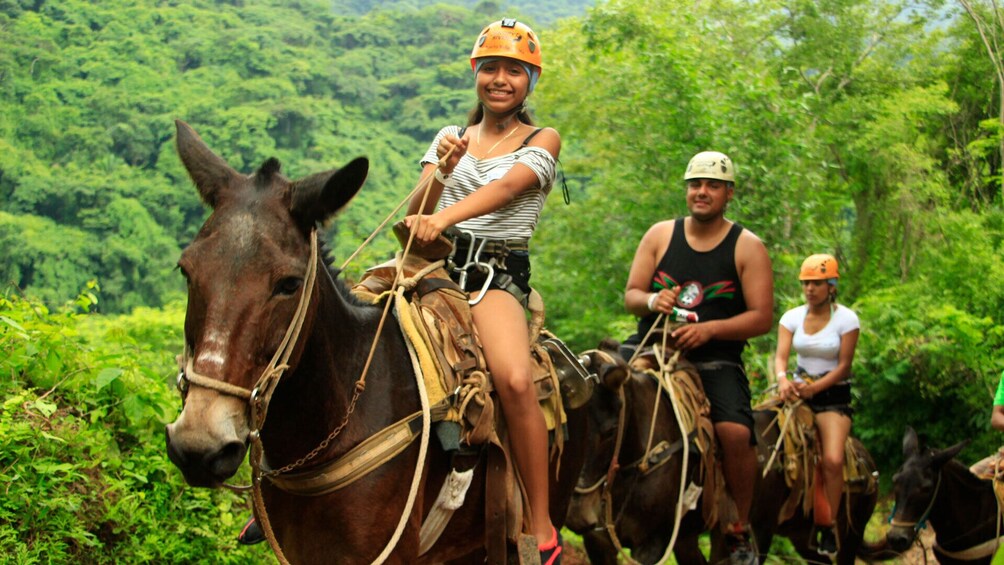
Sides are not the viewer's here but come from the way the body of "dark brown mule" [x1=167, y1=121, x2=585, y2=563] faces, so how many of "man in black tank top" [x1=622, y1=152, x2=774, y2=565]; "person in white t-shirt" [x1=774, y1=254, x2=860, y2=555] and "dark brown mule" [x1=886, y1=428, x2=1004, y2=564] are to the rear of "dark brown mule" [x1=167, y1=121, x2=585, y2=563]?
3

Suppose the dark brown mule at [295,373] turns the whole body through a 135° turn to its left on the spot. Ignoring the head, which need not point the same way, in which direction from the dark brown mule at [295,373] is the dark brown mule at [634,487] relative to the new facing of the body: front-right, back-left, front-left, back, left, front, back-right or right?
front-left

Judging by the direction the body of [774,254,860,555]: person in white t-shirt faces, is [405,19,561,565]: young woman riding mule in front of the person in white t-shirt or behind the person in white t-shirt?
in front

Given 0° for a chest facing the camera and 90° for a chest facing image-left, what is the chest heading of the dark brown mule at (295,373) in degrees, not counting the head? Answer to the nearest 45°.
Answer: approximately 45°

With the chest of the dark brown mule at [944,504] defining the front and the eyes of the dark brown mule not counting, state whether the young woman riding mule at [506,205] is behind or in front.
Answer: in front

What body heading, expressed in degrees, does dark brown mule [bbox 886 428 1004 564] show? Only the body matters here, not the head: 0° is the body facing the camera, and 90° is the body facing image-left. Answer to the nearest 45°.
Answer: approximately 45°

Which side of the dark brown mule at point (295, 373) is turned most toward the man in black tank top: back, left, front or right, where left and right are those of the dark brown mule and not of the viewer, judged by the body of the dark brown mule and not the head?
back

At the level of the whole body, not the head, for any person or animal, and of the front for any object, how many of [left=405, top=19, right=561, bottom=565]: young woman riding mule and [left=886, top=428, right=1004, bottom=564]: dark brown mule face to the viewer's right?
0

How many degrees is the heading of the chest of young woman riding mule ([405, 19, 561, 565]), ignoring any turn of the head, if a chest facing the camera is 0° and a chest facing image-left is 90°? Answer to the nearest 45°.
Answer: approximately 45°

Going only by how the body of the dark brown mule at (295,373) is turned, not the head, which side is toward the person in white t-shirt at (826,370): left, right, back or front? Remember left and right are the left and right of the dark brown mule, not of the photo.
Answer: back

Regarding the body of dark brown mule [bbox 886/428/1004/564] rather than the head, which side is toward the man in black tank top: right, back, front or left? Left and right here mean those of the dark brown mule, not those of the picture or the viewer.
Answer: front

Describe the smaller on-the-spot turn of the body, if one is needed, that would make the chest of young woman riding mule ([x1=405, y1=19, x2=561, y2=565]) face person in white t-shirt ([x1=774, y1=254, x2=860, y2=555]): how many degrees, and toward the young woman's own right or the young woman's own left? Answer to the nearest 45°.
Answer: approximately 180°
